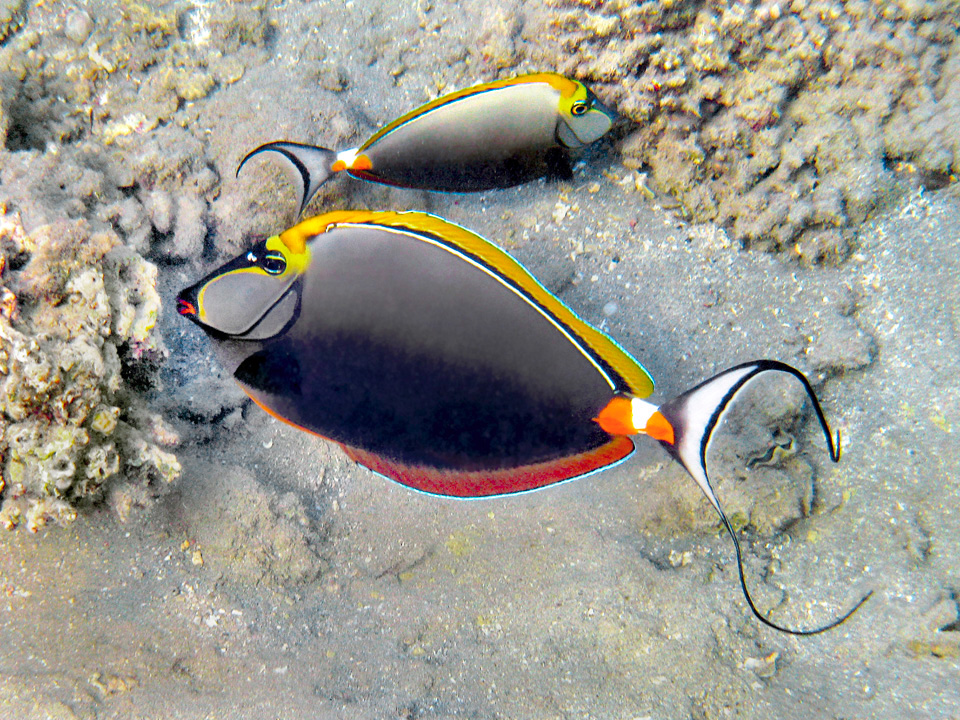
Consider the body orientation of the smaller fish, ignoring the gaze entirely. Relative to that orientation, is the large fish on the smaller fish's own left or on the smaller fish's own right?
on the smaller fish's own right

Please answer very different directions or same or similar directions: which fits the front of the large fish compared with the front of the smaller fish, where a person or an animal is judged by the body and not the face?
very different directions

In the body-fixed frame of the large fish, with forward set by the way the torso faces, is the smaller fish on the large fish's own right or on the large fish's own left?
on the large fish's own right

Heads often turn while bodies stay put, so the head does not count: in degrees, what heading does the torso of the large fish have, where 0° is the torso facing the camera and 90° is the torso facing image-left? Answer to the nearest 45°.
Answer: approximately 90°

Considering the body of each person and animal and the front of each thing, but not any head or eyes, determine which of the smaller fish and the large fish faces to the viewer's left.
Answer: the large fish

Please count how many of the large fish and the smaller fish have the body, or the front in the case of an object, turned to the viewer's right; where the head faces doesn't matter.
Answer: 1

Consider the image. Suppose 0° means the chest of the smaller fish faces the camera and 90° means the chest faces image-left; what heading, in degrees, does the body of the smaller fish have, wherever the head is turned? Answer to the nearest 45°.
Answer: approximately 270°
